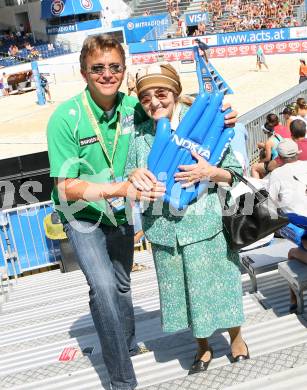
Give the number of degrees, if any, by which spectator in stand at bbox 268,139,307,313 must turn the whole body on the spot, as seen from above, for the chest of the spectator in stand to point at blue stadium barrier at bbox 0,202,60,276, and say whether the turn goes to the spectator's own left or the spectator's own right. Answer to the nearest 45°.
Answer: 0° — they already face it

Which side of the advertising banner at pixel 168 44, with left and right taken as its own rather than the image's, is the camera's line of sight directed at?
front

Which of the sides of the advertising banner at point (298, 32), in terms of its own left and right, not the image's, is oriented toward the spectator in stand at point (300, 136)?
front

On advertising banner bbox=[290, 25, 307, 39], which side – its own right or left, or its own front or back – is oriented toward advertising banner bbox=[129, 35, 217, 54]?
right

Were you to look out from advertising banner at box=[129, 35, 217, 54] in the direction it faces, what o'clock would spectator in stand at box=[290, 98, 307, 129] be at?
The spectator in stand is roughly at 12 o'clock from the advertising banner.

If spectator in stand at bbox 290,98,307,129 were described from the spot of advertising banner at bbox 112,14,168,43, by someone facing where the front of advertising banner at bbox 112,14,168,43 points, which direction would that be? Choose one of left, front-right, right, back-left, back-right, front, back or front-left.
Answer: front

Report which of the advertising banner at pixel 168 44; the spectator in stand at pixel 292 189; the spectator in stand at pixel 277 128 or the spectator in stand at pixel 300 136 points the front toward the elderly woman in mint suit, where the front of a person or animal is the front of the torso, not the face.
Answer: the advertising banner

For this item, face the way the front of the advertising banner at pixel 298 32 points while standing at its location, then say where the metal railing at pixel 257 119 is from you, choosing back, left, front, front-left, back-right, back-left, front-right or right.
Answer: front

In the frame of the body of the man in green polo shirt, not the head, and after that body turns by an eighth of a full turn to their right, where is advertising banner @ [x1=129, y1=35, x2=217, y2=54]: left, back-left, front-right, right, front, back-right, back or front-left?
back

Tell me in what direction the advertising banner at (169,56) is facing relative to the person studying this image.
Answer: facing the viewer

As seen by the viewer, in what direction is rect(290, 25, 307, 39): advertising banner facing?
toward the camera

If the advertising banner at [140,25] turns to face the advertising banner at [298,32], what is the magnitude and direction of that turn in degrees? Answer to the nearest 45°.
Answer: approximately 45° to its left

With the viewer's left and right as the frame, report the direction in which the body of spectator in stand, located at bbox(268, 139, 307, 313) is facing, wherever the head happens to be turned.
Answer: facing away from the viewer and to the left of the viewer

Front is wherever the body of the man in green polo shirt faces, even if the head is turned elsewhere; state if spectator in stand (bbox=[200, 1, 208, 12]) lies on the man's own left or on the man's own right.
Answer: on the man's own left

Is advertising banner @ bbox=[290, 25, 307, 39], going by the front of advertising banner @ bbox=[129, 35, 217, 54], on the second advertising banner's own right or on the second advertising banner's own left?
on the second advertising banner's own left

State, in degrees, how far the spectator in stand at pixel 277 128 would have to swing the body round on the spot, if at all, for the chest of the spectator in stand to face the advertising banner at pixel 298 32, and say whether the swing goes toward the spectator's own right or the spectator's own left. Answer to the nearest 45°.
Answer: approximately 45° to the spectator's own right
